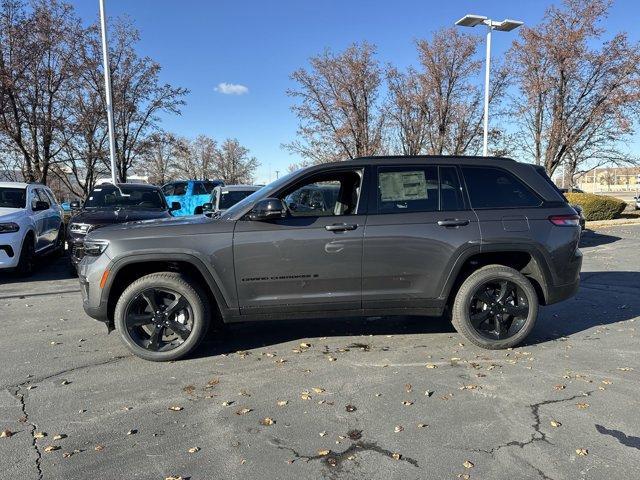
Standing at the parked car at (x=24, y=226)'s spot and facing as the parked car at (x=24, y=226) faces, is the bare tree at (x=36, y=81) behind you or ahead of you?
behind

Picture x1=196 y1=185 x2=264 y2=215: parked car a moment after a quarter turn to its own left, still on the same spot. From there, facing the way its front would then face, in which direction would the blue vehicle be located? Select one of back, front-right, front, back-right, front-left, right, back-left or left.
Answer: back-left

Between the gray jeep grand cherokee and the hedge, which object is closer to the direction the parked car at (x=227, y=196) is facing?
the gray jeep grand cherokee

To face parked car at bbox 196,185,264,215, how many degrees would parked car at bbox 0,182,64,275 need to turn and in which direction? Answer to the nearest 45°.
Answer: approximately 135° to its left

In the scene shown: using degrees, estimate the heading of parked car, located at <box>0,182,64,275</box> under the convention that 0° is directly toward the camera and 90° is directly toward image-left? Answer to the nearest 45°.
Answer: approximately 45°

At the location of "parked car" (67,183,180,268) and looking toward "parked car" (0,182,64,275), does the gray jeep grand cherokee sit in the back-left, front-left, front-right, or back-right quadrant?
back-left

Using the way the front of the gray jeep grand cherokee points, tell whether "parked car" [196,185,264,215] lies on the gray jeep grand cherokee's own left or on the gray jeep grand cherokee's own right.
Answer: on the gray jeep grand cherokee's own right

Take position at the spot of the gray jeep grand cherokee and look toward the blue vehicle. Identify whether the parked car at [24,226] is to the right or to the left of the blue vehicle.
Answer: left

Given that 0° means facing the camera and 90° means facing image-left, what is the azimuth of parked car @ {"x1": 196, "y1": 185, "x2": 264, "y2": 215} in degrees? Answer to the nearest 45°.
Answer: approximately 45°

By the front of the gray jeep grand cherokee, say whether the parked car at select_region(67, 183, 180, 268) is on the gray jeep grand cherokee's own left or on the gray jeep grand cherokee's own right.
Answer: on the gray jeep grand cherokee's own right

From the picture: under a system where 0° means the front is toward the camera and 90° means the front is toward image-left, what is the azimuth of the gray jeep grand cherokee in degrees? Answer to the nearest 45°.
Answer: approximately 90°
